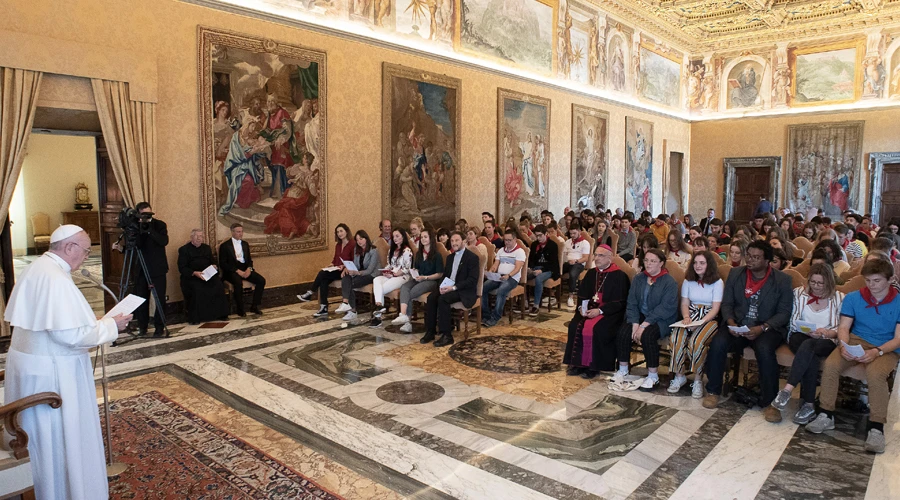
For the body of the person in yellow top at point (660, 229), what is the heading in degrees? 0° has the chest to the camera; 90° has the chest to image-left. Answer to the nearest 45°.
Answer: approximately 45°

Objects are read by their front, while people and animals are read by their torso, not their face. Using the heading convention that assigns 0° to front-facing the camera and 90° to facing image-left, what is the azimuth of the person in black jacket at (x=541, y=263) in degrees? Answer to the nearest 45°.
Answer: approximately 45°

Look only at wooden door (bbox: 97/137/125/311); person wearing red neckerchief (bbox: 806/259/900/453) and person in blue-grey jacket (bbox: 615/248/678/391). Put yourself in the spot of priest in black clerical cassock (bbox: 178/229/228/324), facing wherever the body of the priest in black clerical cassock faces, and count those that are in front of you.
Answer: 2

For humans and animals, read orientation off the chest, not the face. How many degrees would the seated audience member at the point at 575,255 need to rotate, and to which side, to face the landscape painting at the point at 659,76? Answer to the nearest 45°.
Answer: approximately 135° to their right

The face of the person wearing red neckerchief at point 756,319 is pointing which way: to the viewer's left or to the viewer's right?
to the viewer's left

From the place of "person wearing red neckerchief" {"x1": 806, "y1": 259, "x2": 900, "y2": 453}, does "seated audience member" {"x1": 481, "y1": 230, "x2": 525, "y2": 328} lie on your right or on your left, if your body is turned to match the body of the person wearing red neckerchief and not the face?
on your right

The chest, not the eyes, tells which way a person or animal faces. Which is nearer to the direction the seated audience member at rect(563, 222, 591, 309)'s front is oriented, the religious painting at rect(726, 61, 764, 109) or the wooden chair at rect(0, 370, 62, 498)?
the wooden chair

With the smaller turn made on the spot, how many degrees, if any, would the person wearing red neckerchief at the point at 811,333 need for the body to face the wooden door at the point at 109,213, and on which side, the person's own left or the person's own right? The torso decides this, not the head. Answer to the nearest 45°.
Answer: approximately 45° to the person's own right
